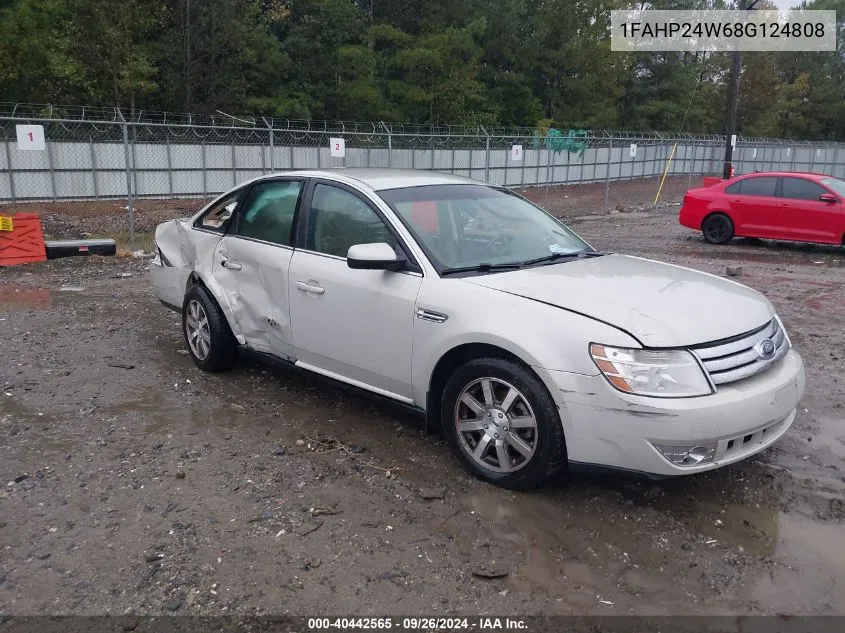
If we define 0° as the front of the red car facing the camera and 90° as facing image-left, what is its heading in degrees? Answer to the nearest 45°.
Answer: approximately 270°

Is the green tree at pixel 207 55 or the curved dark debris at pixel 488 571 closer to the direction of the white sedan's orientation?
the curved dark debris

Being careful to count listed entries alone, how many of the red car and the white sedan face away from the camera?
0

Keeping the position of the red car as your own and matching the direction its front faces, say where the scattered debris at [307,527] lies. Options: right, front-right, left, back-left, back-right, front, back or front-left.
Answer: right

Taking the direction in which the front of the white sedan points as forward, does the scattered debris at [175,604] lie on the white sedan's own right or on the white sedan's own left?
on the white sedan's own right

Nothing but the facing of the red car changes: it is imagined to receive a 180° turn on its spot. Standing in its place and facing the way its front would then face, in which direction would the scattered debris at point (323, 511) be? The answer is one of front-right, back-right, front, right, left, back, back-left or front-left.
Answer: left

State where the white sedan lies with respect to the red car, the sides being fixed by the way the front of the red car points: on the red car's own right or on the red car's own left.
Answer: on the red car's own right

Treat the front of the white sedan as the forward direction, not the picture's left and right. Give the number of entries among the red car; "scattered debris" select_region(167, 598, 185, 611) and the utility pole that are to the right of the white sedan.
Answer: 1

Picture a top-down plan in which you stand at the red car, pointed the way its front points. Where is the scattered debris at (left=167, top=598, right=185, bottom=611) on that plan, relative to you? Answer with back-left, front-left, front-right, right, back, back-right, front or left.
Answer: right

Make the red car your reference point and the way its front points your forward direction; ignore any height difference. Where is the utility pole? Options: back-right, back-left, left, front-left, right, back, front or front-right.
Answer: left

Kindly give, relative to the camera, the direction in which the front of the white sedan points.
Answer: facing the viewer and to the right of the viewer
